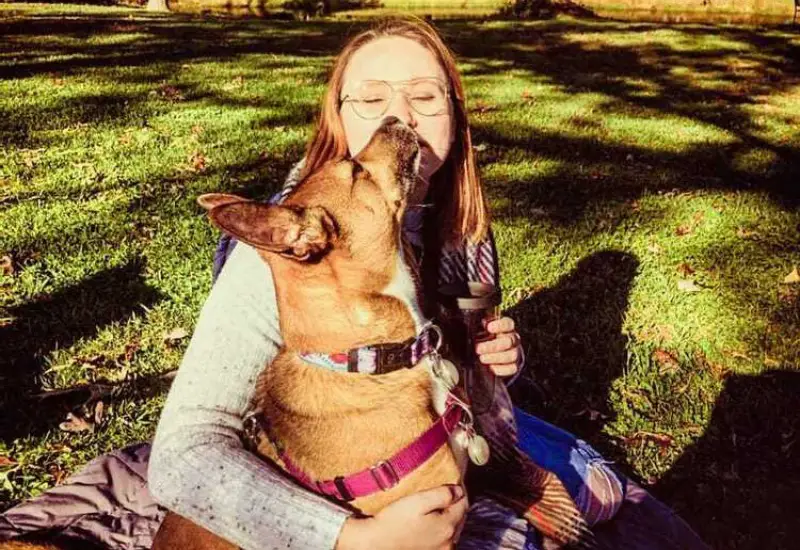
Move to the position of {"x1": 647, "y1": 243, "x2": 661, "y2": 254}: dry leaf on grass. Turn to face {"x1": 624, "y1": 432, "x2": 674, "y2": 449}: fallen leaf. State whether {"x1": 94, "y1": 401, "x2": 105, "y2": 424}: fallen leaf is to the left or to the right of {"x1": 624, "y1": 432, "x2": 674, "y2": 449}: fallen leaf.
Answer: right

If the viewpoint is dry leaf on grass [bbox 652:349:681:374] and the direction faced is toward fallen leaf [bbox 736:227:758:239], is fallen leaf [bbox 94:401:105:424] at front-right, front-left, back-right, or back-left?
back-left

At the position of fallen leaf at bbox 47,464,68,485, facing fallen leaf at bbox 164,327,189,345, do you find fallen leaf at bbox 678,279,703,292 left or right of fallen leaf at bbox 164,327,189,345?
right
